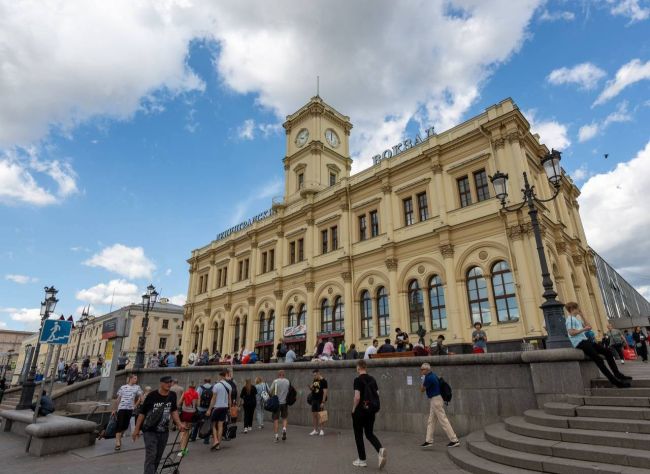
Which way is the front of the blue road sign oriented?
toward the camera

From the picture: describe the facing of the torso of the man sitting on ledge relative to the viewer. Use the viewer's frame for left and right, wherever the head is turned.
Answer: facing to the right of the viewer

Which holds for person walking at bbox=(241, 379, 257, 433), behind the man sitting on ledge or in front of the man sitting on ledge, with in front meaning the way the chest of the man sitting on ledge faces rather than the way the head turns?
behind

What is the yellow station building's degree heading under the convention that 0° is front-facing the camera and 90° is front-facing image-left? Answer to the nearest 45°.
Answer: approximately 45°

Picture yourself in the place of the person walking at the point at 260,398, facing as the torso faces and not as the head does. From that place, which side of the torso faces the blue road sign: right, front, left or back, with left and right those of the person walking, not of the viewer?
left

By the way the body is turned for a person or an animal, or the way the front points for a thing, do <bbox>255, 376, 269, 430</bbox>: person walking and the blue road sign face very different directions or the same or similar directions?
very different directions

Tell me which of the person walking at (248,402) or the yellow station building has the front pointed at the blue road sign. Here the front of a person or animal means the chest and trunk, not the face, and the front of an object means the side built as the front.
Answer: the yellow station building

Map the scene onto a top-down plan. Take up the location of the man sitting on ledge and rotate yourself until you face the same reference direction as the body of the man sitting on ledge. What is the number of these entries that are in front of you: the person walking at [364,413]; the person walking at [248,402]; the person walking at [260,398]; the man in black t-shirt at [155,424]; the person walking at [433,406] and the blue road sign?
0

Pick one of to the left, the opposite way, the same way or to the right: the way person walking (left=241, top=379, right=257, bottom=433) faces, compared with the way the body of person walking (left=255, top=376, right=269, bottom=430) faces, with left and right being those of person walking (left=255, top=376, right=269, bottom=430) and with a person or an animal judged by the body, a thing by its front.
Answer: the same way

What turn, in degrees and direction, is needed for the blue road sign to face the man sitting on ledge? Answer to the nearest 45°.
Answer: approximately 45° to its left

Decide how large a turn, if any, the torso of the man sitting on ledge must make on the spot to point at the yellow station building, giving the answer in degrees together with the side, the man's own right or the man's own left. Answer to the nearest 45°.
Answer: approximately 135° to the man's own left

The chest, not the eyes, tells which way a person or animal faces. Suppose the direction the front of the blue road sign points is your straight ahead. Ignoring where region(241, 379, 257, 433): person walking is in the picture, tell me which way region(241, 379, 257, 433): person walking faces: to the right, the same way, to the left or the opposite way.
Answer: the opposite way

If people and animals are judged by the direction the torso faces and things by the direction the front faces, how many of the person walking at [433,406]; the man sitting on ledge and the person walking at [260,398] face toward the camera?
0

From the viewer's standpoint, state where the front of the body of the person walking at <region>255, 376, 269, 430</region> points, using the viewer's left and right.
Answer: facing away from the viewer

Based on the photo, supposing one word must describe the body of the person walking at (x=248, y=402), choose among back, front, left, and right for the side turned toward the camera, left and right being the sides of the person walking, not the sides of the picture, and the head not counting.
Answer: back

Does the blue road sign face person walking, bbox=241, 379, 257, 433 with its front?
no
